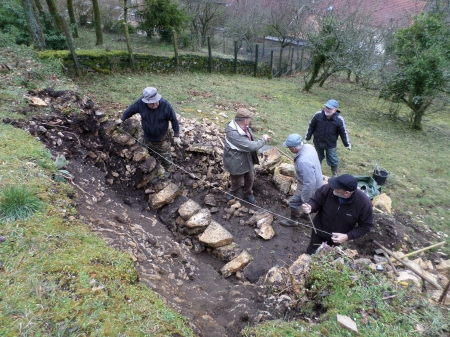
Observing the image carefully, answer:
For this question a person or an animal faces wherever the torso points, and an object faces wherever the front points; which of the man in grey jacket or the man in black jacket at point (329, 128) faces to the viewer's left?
the man in grey jacket

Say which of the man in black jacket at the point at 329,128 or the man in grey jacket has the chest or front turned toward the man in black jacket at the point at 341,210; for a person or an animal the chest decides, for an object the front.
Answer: the man in black jacket at the point at 329,128

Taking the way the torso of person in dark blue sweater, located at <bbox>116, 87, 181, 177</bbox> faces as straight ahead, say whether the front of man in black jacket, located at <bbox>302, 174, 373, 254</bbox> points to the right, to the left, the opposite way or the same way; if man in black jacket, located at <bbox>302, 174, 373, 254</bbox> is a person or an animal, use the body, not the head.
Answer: to the right

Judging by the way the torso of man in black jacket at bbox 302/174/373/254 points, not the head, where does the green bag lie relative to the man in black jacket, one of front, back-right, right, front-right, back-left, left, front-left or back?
back-right

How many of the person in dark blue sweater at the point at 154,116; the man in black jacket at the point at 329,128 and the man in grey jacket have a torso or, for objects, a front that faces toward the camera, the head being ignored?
2

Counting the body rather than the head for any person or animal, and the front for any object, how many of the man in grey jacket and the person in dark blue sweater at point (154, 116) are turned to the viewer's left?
1

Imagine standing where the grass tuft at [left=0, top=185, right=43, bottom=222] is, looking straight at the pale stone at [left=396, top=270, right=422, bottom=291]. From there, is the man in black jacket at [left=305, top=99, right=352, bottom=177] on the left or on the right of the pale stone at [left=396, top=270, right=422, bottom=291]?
left

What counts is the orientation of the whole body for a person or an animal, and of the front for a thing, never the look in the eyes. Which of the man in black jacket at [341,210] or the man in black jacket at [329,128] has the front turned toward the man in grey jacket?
the man in black jacket at [329,128]

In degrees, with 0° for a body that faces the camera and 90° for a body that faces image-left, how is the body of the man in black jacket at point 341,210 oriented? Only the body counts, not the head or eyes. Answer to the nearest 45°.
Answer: approximately 45°

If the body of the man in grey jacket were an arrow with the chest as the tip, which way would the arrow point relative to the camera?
to the viewer's left
